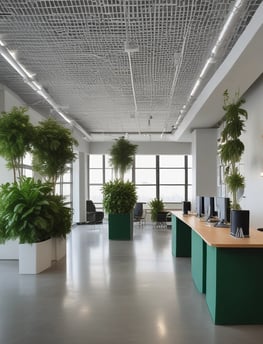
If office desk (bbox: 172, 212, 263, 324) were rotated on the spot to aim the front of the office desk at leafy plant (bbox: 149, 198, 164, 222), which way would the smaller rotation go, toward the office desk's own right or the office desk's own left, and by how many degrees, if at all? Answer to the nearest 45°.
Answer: approximately 90° to the office desk's own right

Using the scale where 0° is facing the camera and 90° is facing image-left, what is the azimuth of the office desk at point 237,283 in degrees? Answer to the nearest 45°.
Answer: approximately 90°

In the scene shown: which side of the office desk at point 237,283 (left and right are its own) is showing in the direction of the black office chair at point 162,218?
right

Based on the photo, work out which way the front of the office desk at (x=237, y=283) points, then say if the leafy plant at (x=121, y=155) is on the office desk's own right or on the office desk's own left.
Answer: on the office desk's own right

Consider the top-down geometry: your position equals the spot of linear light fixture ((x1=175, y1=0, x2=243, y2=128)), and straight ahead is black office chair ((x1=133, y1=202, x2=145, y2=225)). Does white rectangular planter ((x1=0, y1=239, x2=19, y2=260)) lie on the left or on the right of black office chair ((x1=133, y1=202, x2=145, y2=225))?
left

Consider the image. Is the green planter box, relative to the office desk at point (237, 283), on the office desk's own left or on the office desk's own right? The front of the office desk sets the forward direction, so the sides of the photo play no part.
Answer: on the office desk's own right
